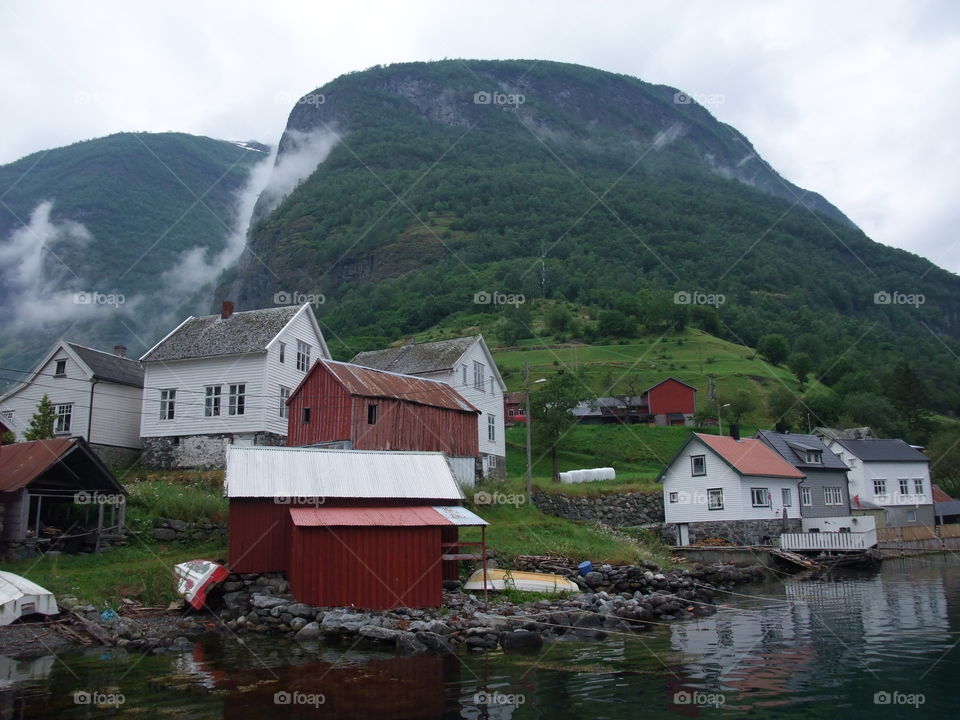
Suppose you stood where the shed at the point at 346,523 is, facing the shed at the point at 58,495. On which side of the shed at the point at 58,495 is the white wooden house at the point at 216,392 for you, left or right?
right

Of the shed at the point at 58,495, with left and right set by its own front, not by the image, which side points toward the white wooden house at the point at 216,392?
left

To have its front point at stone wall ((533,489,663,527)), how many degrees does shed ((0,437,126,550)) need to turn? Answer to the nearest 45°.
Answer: approximately 45° to its left

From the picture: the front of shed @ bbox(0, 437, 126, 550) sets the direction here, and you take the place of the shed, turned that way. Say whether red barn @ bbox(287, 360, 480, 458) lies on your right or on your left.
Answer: on your left

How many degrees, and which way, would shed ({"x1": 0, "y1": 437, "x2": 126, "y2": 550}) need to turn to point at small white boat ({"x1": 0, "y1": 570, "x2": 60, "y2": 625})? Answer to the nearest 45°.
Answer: approximately 45° to its right

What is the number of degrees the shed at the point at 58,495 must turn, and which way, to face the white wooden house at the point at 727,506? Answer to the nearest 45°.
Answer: approximately 45° to its left

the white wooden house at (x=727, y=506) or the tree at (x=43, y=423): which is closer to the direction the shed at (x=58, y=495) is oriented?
the white wooden house

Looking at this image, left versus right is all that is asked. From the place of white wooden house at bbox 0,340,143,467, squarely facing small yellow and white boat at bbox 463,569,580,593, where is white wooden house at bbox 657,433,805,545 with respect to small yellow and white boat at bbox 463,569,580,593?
left

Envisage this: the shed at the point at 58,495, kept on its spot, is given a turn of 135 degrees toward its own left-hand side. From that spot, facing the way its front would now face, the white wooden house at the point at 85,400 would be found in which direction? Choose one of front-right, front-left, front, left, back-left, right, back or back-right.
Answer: front

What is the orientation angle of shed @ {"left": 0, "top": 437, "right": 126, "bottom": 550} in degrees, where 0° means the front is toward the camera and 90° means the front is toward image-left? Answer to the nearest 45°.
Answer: approximately 315°

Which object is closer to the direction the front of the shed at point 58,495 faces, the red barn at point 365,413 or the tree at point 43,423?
the red barn

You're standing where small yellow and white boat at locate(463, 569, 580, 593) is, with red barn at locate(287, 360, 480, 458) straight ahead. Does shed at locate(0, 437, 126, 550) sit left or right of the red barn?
left

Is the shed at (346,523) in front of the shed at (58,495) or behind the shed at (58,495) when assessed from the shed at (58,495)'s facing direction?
in front

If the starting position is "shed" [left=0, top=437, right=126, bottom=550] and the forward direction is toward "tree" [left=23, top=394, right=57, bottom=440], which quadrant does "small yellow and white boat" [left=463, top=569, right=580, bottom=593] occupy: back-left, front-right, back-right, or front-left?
back-right

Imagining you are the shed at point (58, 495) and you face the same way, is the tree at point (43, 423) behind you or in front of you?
behind
